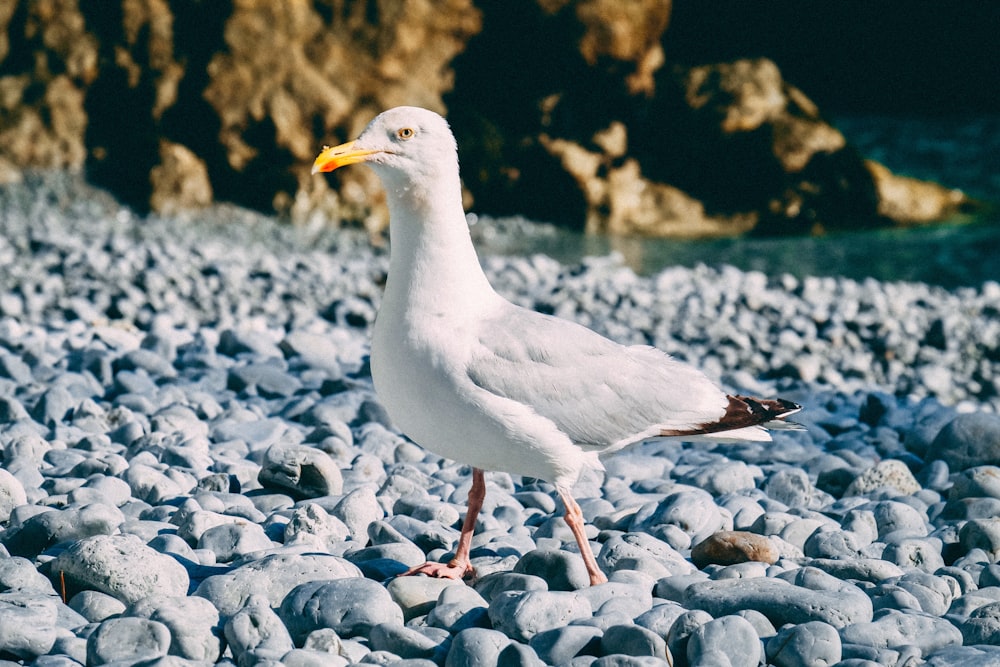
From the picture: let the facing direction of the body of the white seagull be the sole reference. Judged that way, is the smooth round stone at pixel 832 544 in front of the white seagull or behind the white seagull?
behind

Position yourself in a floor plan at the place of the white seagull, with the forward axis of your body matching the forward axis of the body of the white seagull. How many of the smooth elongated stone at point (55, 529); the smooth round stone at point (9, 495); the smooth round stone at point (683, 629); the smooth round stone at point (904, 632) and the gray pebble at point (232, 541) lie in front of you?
3

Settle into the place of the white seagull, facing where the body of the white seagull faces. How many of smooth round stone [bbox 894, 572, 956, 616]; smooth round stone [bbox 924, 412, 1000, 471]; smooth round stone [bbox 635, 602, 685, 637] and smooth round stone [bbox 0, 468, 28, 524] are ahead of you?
1

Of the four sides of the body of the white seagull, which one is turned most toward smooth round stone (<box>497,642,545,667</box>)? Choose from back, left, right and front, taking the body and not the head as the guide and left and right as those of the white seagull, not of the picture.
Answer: left

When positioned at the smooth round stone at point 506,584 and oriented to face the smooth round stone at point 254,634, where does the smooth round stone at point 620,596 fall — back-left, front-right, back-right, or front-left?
back-left

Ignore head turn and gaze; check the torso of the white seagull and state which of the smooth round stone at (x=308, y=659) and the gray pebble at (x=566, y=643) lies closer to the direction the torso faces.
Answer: the smooth round stone

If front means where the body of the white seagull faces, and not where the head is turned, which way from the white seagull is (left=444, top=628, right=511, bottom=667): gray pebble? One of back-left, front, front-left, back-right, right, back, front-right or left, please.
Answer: left

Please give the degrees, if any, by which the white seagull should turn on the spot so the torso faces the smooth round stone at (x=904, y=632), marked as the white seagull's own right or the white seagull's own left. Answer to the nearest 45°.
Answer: approximately 135° to the white seagull's own left

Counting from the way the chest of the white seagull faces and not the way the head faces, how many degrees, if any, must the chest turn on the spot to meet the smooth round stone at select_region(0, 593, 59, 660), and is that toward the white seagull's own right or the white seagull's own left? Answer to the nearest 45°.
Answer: approximately 45° to the white seagull's own left

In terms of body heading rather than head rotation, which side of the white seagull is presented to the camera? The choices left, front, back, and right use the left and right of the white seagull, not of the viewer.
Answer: left

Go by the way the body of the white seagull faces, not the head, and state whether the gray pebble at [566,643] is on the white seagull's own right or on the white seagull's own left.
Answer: on the white seagull's own left

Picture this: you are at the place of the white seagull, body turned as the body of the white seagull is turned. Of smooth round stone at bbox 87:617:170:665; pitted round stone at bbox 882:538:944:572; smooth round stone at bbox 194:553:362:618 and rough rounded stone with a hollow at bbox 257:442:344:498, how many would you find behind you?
1

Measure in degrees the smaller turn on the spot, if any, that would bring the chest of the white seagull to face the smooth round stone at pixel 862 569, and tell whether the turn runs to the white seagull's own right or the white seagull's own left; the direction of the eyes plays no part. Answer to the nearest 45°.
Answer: approximately 180°

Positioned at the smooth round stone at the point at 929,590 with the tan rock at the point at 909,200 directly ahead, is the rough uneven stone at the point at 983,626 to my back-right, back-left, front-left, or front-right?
back-right

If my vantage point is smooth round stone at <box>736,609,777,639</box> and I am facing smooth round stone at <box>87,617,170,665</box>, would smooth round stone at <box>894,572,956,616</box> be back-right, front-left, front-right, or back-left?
back-right

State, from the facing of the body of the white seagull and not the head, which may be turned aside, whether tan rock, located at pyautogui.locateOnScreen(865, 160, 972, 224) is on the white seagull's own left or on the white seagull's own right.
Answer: on the white seagull's own right

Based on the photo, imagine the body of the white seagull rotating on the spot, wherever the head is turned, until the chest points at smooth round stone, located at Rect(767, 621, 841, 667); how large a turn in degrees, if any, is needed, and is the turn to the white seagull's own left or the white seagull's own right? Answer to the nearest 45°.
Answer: approximately 135° to the white seagull's own left

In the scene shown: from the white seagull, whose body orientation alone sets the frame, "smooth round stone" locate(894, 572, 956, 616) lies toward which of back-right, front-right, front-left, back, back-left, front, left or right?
back
